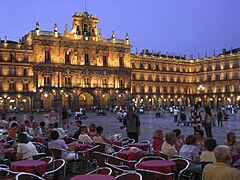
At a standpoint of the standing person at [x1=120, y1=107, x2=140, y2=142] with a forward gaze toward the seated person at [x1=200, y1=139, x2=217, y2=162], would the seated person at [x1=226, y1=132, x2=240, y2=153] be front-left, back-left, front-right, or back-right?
front-left

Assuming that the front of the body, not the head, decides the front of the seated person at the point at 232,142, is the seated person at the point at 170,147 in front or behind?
in front

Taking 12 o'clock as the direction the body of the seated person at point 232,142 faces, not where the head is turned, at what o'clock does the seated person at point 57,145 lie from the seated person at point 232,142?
the seated person at point 57,145 is roughly at 1 o'clock from the seated person at point 232,142.

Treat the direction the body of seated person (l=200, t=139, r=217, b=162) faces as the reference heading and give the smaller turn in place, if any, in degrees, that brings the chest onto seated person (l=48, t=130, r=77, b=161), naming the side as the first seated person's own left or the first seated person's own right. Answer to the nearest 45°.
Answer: approximately 90° to the first seated person's own left

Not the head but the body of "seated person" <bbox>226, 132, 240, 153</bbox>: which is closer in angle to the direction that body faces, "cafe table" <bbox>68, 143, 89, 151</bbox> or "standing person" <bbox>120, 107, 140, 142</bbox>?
the cafe table

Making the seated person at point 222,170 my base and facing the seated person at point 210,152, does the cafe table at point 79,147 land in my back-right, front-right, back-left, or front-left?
front-left

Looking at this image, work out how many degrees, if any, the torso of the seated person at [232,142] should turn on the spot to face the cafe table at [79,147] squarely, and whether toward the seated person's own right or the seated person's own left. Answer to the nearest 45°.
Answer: approximately 45° to the seated person's own right

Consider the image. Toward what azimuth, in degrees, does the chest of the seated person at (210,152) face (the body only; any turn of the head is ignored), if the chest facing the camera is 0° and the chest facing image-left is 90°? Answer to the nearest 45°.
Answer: approximately 180°

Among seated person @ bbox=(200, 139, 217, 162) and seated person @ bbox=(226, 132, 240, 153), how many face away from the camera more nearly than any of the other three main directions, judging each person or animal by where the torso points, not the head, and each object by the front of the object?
1

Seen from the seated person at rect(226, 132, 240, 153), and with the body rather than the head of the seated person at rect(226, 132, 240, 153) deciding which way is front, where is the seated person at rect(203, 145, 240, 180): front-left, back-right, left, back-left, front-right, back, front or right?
front-right

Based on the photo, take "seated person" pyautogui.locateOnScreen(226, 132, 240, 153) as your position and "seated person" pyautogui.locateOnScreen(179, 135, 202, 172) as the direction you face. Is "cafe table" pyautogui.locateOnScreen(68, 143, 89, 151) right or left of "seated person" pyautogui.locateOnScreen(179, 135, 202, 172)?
right

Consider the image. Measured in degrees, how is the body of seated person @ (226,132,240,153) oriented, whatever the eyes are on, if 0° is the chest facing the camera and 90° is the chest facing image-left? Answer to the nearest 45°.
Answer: approximately 45°

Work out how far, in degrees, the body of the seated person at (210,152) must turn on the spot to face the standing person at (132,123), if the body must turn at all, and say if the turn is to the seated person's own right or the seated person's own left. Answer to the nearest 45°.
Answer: approximately 45° to the seated person's own left

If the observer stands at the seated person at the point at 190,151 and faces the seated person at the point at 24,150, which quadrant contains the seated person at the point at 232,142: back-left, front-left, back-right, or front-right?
back-right

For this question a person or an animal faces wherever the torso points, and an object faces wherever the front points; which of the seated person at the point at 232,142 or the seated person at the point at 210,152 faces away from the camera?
the seated person at the point at 210,152

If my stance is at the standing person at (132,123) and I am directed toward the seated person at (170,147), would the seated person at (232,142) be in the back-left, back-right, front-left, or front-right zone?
front-left
